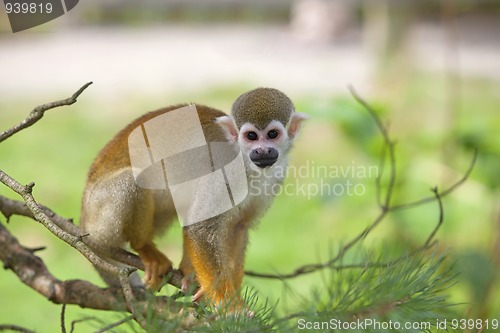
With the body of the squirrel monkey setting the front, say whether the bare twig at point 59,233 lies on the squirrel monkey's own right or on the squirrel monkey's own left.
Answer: on the squirrel monkey's own right

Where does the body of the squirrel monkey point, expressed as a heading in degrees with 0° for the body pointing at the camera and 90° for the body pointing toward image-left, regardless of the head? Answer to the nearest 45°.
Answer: approximately 270°
